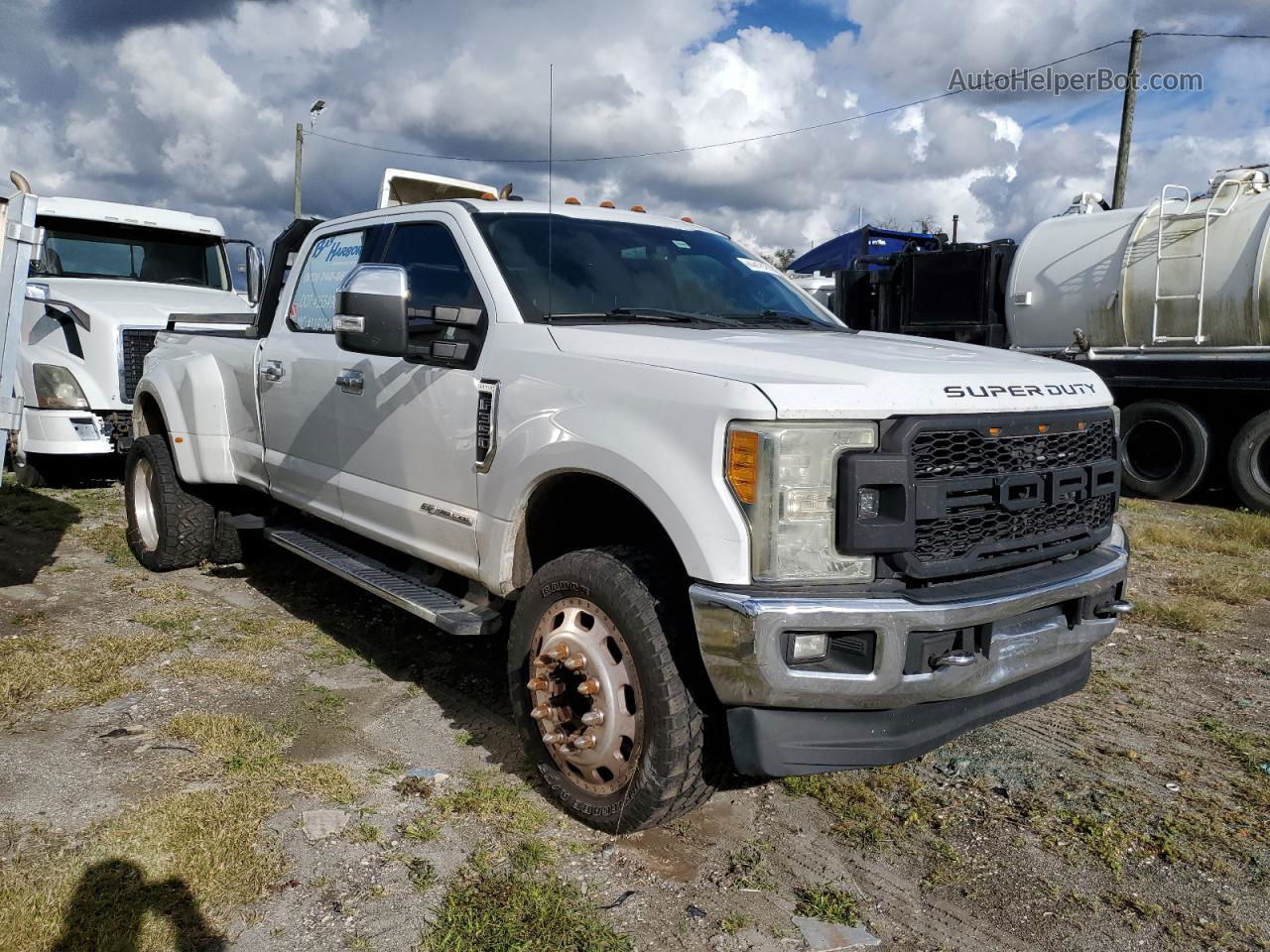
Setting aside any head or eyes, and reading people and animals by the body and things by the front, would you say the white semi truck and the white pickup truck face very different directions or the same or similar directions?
same or similar directions

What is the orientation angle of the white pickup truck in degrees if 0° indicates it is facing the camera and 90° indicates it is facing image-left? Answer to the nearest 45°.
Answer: approximately 315°

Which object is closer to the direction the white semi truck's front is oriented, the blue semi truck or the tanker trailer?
the tanker trailer

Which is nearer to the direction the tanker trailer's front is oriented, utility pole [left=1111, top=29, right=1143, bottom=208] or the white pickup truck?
the white pickup truck

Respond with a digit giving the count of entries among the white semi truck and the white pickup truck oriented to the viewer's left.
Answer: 0

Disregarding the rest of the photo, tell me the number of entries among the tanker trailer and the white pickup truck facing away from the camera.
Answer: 0

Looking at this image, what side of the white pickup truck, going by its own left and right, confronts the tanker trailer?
left

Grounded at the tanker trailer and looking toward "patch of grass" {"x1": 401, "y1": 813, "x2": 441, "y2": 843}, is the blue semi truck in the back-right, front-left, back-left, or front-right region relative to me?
back-right

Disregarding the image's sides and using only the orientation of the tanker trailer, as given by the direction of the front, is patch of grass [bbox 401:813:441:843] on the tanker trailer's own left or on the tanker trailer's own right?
on the tanker trailer's own right

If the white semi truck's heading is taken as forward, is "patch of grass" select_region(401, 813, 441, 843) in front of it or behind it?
in front

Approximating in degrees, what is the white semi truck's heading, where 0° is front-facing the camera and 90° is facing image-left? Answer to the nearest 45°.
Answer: approximately 315°

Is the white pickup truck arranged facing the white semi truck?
no

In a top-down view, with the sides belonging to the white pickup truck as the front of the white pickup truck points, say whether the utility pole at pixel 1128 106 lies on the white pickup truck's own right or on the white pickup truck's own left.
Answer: on the white pickup truck's own left

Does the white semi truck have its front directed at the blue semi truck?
no

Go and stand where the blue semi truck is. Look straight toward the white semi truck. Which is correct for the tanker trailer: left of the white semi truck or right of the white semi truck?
left

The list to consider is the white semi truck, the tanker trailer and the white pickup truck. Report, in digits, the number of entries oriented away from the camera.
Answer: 0
